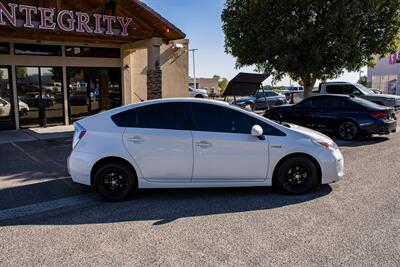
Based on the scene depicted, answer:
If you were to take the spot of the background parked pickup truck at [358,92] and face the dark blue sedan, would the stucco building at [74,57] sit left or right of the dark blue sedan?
right

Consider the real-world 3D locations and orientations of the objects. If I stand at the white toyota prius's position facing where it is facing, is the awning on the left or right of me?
on my left

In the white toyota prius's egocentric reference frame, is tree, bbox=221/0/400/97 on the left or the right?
on its left

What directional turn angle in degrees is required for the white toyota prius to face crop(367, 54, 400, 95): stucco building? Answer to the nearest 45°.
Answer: approximately 45° to its left

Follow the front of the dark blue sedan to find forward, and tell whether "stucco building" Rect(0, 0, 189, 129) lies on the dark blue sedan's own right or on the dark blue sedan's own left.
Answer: on the dark blue sedan's own left

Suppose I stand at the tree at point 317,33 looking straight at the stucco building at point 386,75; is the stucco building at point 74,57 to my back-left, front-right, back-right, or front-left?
back-left

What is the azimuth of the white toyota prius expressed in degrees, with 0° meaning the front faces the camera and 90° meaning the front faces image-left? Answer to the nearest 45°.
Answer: approximately 270°
